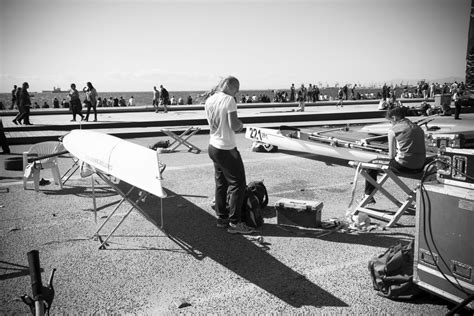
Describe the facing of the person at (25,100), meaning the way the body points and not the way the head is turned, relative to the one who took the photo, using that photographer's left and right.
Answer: facing to the right of the viewer

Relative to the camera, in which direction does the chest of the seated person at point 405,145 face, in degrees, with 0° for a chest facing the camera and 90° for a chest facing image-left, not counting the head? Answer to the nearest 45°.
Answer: approximately 135°

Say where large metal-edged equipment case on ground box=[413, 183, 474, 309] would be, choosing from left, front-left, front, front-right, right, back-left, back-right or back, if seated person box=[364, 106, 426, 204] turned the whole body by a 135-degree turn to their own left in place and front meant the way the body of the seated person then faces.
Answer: front

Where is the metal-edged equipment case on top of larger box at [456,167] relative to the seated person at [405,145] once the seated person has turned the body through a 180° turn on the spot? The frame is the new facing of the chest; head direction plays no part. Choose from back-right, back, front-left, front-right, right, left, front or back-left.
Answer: front-right

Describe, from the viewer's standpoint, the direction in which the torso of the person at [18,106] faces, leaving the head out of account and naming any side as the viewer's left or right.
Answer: facing to the right of the viewer

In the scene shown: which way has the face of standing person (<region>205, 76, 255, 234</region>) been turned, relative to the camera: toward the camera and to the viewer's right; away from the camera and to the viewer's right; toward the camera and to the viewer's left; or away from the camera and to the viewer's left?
away from the camera and to the viewer's right
